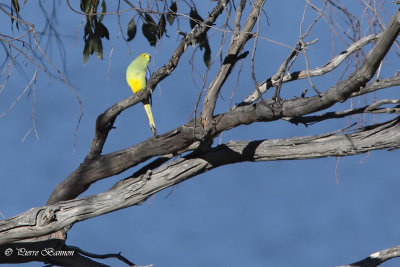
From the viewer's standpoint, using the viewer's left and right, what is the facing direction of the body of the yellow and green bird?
facing the viewer and to the left of the viewer
